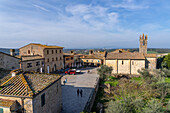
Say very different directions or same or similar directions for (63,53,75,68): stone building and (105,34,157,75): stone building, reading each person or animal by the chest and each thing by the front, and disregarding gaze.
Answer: very different directions

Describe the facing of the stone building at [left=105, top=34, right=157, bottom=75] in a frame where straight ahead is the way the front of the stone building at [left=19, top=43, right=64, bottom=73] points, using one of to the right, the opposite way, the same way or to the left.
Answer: the opposite way

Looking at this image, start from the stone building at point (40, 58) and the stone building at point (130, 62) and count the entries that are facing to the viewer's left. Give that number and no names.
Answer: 1

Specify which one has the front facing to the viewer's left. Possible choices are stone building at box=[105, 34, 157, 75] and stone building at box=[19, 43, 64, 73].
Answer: stone building at box=[105, 34, 157, 75]

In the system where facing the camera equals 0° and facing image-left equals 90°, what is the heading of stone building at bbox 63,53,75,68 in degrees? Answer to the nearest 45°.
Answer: approximately 315°

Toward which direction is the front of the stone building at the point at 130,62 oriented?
to the viewer's left
